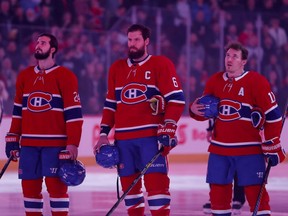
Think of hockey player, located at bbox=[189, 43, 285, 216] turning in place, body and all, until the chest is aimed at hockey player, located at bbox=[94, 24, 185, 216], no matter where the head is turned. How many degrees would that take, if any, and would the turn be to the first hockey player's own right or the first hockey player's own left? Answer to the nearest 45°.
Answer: approximately 45° to the first hockey player's own right

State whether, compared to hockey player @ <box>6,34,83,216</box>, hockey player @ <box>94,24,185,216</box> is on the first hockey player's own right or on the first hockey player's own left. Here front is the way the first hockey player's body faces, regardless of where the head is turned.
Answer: on the first hockey player's own left

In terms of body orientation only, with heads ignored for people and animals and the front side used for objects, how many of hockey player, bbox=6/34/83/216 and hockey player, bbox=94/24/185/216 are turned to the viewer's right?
0

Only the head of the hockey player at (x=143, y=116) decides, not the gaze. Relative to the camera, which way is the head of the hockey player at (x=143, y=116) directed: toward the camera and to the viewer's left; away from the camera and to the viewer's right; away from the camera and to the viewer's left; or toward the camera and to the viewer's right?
toward the camera and to the viewer's left

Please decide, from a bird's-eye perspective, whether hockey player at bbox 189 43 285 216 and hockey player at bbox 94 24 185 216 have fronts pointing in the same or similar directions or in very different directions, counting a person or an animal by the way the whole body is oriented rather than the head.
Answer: same or similar directions

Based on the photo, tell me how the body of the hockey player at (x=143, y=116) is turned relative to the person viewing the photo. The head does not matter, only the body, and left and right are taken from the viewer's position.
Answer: facing the viewer and to the left of the viewer

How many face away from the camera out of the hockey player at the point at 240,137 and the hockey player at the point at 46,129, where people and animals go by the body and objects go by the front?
0

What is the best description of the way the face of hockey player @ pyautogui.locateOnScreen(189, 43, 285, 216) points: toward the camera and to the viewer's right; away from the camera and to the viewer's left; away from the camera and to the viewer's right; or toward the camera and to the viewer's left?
toward the camera and to the viewer's left

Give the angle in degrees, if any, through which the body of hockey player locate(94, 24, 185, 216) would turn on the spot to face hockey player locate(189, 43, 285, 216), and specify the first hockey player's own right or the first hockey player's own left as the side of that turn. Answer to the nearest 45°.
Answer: approximately 135° to the first hockey player's own left

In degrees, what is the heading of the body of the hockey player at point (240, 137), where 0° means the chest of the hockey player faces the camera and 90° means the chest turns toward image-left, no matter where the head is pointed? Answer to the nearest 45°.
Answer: approximately 45°

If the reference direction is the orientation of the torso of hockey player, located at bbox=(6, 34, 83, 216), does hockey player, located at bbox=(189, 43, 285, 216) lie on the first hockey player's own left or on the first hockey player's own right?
on the first hockey player's own left

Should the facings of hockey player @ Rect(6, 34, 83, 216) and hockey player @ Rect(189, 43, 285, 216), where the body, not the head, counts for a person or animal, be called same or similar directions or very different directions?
same or similar directions

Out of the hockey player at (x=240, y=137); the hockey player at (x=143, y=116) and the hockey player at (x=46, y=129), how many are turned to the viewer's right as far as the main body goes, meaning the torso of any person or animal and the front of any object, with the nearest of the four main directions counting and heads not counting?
0
